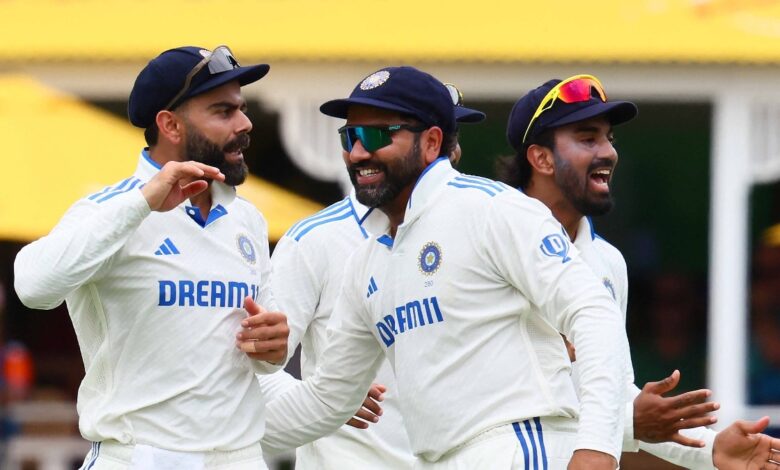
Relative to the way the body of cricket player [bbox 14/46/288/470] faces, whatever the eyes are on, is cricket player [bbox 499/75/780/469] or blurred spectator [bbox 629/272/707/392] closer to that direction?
the cricket player

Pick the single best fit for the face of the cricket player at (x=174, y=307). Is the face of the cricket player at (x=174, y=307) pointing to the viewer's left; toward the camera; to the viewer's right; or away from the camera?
to the viewer's right

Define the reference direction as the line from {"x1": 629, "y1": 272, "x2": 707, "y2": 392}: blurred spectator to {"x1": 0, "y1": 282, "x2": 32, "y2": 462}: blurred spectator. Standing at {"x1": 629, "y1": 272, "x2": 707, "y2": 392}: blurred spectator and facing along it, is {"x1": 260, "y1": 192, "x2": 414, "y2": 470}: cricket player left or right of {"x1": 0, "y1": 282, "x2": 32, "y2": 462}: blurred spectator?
left

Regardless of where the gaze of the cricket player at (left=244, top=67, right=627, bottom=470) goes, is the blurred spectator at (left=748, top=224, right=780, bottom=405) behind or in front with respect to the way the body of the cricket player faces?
behind

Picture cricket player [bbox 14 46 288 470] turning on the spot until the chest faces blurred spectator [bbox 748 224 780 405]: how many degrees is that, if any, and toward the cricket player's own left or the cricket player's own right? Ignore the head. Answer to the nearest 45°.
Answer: approximately 90° to the cricket player's own left

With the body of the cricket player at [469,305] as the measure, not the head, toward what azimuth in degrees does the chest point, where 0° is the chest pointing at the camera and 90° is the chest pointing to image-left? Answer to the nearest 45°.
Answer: approximately 45°

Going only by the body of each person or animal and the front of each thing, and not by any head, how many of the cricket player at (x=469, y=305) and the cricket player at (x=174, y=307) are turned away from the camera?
0

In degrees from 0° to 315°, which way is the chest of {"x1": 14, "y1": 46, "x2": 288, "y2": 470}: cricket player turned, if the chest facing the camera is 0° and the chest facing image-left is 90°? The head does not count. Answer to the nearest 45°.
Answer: approximately 315°
